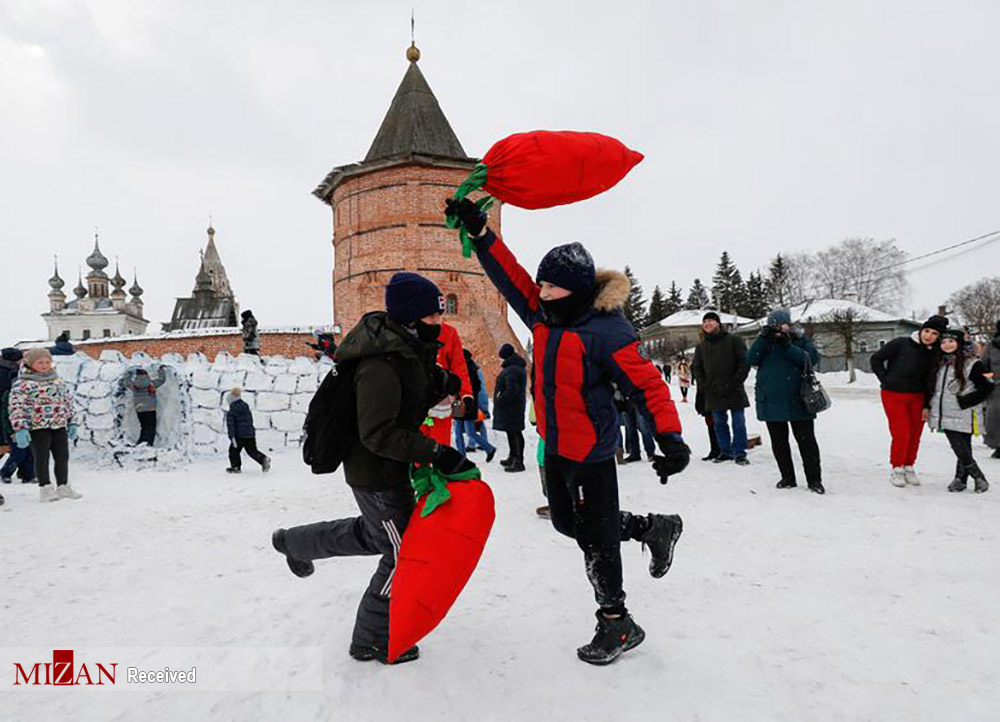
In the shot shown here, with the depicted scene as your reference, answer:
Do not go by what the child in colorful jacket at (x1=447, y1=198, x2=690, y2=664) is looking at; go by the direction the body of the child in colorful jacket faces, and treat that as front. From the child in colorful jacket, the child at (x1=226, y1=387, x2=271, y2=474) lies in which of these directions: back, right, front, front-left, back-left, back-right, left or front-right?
right

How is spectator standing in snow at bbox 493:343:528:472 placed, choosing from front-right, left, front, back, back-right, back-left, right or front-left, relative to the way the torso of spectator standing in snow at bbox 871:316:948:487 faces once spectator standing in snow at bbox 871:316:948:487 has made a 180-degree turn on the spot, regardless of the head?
left

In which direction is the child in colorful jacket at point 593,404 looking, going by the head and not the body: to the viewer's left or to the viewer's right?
to the viewer's left

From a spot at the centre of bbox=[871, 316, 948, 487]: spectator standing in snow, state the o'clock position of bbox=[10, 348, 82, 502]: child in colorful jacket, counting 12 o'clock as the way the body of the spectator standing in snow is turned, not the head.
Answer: The child in colorful jacket is roughly at 2 o'clock from the spectator standing in snow.

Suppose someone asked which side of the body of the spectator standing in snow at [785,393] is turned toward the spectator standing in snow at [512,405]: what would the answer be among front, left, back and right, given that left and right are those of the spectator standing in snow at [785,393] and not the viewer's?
right

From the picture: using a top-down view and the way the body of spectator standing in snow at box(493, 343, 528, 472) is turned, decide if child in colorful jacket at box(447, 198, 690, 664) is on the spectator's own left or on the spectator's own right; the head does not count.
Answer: on the spectator's own left
